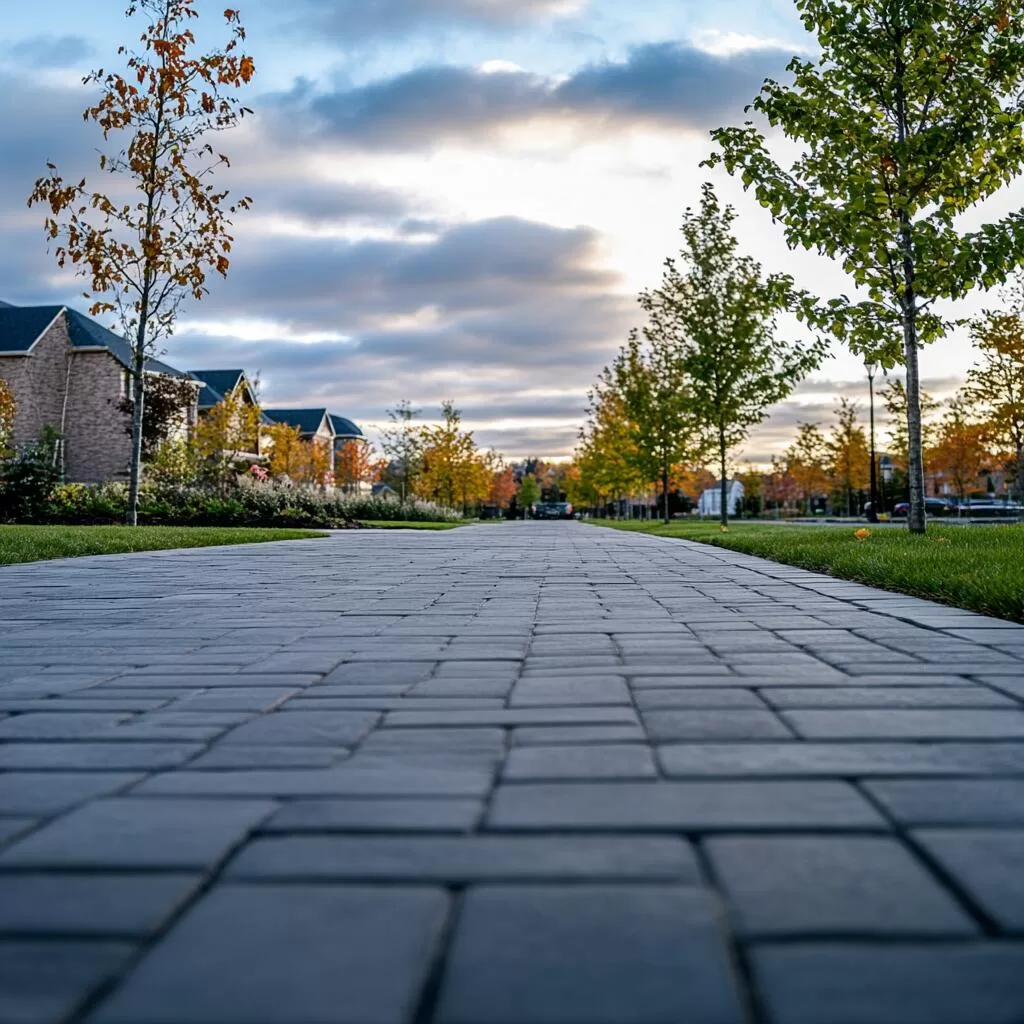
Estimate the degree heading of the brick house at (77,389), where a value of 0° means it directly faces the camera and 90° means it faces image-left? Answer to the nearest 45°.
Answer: approximately 270°
